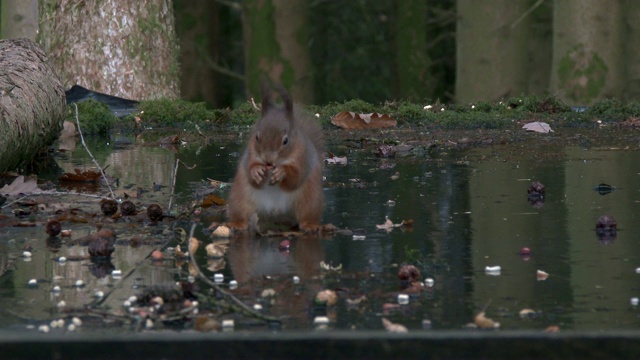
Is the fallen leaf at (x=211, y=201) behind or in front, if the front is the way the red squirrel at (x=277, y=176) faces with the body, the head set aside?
behind

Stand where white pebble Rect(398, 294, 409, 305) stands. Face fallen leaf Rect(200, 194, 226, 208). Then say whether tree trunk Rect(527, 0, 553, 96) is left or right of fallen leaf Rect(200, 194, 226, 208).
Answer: right

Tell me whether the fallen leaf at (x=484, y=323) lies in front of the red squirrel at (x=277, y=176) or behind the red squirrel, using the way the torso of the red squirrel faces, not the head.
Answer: in front

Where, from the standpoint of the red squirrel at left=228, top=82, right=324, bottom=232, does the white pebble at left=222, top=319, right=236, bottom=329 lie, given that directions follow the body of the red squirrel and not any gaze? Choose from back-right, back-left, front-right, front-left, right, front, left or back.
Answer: front

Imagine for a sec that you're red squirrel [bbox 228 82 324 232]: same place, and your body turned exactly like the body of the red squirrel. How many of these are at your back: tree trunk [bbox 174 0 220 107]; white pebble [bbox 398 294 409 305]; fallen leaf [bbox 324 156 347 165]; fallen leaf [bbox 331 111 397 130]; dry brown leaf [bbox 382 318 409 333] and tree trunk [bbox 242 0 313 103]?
4

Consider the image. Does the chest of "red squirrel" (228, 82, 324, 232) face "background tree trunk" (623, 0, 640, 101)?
no

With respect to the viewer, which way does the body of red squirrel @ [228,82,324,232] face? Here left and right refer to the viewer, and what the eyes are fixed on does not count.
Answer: facing the viewer

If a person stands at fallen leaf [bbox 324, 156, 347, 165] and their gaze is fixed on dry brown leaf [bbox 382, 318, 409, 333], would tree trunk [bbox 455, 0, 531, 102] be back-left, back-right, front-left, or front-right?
back-left

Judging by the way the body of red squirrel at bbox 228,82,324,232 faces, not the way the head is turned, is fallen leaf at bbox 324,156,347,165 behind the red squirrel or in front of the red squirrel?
behind

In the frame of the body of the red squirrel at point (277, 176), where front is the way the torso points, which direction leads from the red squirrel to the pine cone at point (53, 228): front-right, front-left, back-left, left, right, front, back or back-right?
right

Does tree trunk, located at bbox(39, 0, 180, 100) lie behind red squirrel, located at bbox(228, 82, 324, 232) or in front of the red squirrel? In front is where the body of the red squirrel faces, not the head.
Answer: behind

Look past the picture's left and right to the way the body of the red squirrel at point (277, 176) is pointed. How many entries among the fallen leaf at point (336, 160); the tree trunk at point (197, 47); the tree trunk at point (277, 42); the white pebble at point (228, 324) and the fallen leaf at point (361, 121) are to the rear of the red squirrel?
4

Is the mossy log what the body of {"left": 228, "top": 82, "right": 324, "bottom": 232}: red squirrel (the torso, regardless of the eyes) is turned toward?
no

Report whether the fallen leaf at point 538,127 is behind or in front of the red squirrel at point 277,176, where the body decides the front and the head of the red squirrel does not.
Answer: behind
